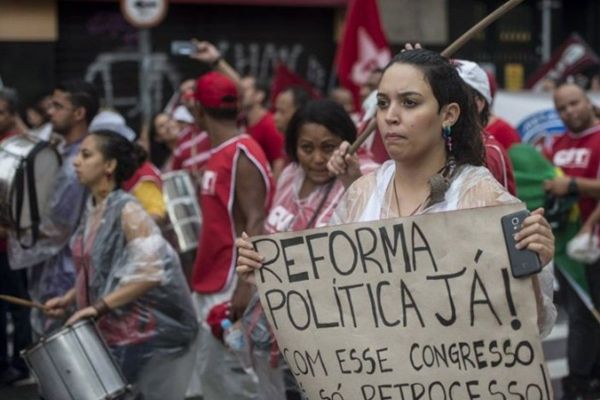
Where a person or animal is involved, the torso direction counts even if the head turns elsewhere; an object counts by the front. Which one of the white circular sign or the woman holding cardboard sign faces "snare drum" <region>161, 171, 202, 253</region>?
the white circular sign

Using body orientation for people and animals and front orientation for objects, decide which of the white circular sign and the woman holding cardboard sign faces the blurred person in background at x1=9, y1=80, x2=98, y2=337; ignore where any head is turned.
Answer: the white circular sign

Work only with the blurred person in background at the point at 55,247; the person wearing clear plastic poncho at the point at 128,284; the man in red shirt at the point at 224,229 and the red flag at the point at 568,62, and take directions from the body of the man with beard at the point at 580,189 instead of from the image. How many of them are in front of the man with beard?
3

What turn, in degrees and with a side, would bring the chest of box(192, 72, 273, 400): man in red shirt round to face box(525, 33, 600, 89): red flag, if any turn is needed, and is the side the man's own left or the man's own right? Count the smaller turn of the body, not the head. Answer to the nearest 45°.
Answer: approximately 135° to the man's own right

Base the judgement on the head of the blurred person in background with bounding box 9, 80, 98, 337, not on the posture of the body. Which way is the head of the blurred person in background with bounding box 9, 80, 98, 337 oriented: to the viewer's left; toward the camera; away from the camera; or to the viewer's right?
to the viewer's left

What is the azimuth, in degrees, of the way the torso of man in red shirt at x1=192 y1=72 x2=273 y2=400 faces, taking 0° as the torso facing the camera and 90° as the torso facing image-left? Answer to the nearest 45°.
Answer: approximately 90°

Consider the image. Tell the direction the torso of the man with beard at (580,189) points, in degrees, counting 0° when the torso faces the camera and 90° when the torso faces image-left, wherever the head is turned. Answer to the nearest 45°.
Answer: approximately 45°

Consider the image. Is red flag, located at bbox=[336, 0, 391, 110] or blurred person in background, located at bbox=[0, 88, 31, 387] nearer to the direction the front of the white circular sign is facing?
the blurred person in background

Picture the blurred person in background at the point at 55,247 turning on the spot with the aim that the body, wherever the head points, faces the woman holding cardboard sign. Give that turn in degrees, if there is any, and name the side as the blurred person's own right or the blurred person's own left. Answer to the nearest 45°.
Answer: approximately 90° to the blurred person's own left
